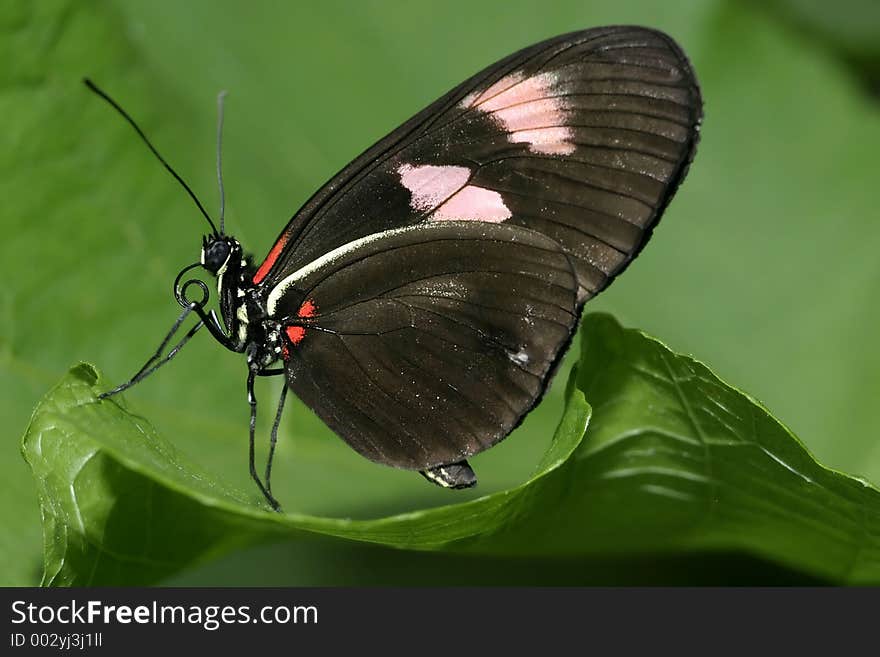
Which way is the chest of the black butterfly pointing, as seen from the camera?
to the viewer's left
